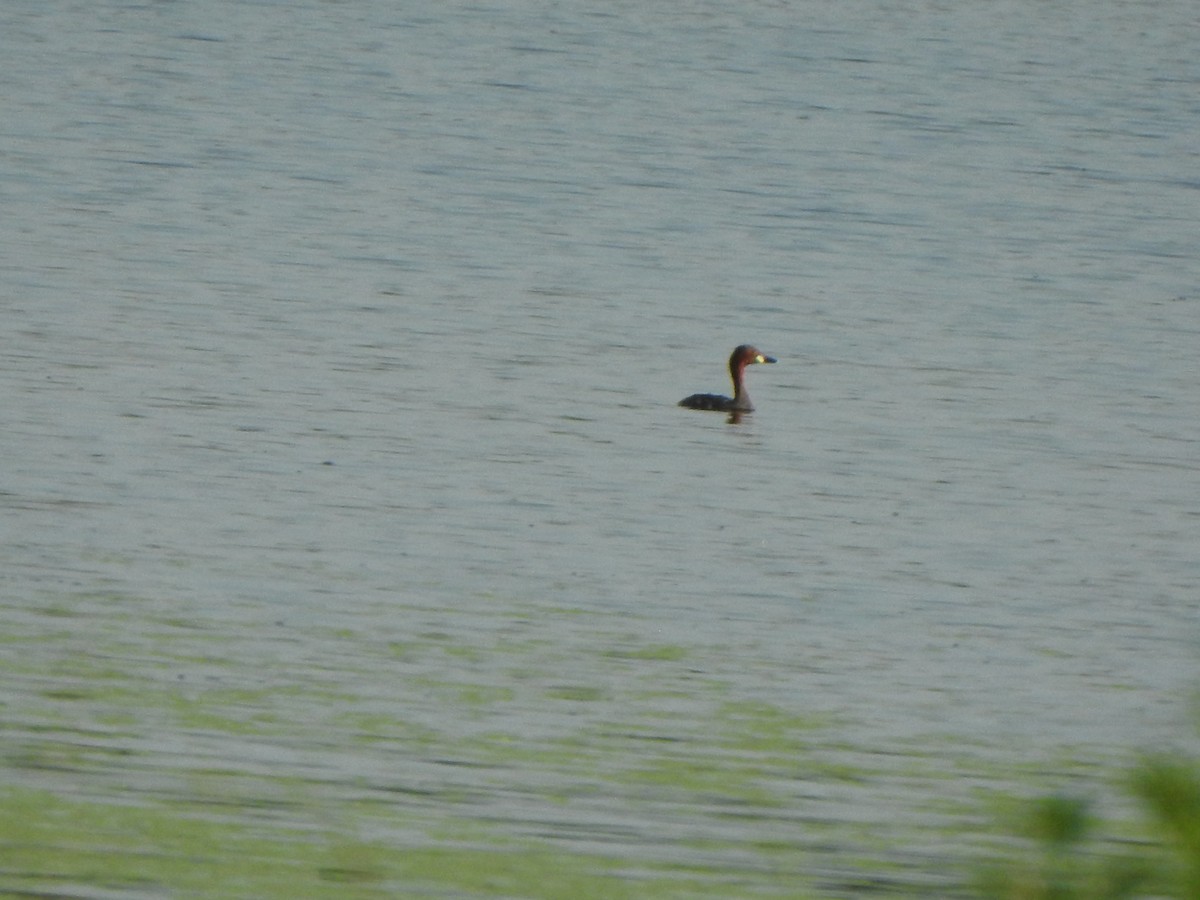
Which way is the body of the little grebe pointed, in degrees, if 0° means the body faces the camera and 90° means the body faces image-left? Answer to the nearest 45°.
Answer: approximately 270°
